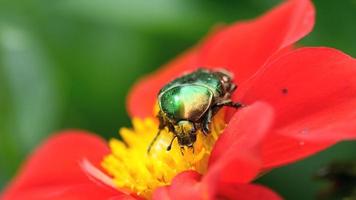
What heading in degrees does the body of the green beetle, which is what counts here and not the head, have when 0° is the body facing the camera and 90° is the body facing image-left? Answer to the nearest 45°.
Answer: approximately 45°
